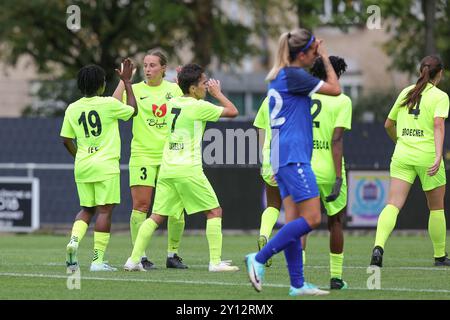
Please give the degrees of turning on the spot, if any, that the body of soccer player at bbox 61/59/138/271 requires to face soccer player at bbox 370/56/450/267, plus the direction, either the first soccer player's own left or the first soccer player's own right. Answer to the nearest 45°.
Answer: approximately 45° to the first soccer player's own right

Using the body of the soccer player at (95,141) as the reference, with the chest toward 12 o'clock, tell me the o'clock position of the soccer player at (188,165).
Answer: the soccer player at (188,165) is roughly at 2 o'clock from the soccer player at (95,141).

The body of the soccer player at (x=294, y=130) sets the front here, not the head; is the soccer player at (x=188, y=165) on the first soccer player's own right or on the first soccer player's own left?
on the first soccer player's own left

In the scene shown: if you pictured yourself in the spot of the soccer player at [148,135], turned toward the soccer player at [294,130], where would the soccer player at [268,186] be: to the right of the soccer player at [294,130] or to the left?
left

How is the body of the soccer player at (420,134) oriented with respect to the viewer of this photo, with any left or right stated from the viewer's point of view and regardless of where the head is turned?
facing away from the viewer and to the right of the viewer

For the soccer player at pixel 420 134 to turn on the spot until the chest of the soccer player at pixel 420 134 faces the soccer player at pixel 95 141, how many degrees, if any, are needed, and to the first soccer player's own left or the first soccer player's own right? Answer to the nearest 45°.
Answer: approximately 135° to the first soccer player's own left

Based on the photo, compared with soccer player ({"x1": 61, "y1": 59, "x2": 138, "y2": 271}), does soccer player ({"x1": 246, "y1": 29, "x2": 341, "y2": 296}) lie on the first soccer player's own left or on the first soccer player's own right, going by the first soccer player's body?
on the first soccer player's own right

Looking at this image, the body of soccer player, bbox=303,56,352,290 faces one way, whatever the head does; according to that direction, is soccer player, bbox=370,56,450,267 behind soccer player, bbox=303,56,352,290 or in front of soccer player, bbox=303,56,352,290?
in front

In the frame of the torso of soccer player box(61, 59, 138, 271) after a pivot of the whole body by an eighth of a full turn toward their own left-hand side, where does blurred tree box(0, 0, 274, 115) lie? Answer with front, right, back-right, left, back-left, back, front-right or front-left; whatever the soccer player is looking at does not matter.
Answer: front
